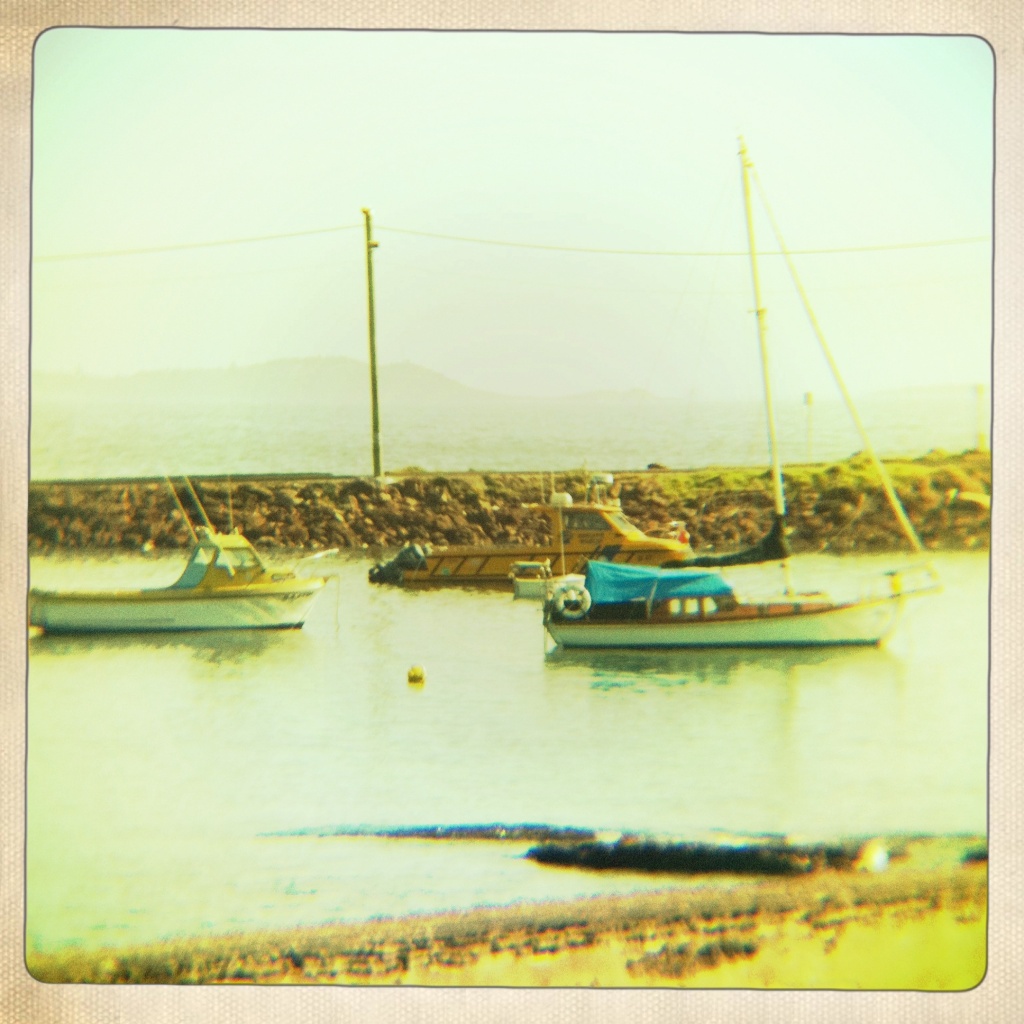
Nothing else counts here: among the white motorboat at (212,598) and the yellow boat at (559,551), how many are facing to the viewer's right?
2

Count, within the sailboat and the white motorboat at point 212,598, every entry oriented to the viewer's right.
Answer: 2

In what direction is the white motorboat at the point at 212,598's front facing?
to the viewer's right

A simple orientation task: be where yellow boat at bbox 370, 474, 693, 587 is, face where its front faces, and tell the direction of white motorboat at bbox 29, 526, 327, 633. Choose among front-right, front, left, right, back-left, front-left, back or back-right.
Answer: back

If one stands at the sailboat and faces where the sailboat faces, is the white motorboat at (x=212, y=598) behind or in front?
behind

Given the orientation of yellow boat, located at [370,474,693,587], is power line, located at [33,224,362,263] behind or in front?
behind

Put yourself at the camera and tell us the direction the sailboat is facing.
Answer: facing to the right of the viewer

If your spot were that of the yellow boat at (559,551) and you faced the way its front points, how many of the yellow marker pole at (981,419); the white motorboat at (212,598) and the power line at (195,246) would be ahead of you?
1

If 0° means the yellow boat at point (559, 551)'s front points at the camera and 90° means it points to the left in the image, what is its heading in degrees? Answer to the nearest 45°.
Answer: approximately 270°
